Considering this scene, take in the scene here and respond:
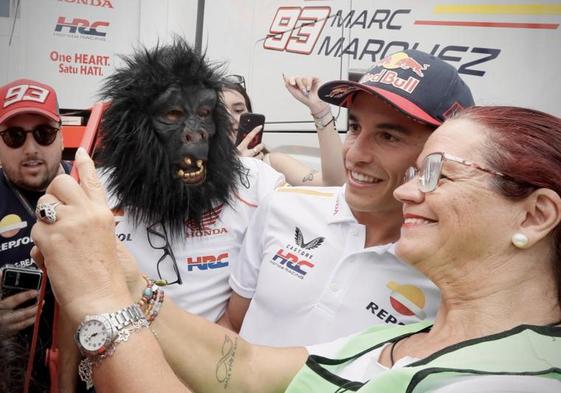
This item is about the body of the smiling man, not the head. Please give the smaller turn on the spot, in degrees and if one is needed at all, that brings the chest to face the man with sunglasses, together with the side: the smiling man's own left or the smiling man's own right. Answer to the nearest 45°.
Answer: approximately 90° to the smiling man's own right

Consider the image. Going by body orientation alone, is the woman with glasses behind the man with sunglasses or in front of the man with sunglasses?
in front

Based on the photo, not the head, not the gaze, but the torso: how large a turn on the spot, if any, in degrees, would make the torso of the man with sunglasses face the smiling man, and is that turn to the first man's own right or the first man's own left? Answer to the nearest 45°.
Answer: approximately 45° to the first man's own left

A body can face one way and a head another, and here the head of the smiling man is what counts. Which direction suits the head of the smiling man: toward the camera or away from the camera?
toward the camera

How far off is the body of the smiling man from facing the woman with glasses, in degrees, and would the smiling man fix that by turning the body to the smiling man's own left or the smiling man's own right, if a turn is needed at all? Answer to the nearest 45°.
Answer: approximately 45° to the smiling man's own left

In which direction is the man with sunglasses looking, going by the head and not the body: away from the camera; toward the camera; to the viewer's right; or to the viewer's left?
toward the camera

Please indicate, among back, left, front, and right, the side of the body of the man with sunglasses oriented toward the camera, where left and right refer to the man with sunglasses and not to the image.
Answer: front

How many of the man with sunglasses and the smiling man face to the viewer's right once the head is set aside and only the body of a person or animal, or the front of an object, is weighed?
0

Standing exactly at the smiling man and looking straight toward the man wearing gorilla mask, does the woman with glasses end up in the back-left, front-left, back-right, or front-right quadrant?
back-left

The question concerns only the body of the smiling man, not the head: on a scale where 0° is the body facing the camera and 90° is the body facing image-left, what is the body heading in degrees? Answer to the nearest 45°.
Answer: approximately 45°

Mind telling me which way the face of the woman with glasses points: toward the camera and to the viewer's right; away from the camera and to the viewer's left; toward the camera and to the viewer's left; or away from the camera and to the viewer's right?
toward the camera and to the viewer's left
